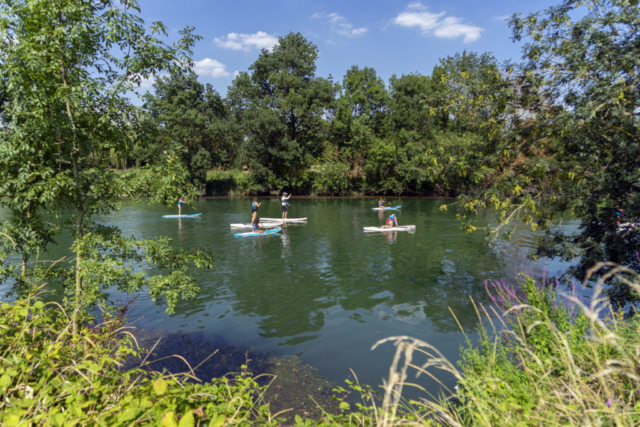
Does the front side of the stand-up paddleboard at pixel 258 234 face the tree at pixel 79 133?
no

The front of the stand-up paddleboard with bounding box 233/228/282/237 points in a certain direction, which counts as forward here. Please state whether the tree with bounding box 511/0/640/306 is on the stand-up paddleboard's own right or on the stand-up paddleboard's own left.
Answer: on the stand-up paddleboard's own right

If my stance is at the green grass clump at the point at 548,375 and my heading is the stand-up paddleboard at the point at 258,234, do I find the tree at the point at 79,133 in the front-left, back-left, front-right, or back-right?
front-left

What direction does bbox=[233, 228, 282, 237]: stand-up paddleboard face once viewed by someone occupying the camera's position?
facing to the right of the viewer

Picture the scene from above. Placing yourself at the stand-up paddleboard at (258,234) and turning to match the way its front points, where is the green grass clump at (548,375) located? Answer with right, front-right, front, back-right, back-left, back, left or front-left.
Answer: right

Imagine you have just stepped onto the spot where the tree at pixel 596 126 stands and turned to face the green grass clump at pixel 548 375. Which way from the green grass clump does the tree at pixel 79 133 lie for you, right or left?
right

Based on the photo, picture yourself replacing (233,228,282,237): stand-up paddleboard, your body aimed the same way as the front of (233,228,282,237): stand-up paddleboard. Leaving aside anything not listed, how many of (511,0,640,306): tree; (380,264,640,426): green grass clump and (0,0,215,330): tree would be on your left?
0
